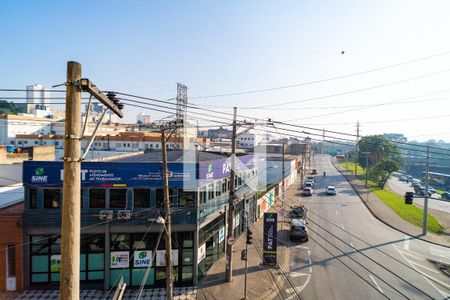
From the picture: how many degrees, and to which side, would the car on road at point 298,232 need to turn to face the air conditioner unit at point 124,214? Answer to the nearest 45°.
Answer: approximately 45° to its right

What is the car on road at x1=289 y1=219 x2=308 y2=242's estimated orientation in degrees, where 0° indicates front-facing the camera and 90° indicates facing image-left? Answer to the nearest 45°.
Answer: approximately 0°

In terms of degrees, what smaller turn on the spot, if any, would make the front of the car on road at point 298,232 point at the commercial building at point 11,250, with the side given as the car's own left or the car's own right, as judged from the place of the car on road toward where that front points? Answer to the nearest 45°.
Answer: approximately 45° to the car's own right

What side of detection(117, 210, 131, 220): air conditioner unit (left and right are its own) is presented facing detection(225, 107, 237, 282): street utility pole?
left

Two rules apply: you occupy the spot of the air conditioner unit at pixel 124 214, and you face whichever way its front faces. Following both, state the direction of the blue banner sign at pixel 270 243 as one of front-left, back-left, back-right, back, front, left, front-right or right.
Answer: left

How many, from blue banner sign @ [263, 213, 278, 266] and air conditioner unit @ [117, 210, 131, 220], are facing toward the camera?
2

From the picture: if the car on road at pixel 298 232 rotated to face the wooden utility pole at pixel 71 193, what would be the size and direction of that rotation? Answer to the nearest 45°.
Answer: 0° — it already faces it

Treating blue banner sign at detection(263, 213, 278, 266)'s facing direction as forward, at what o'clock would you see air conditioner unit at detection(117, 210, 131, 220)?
The air conditioner unit is roughly at 2 o'clock from the blue banner sign.

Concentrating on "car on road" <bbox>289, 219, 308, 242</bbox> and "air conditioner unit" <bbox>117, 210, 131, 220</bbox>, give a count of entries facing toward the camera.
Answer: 2

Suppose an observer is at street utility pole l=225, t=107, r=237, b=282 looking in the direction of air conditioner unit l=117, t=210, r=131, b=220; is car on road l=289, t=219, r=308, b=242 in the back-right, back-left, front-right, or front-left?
back-right

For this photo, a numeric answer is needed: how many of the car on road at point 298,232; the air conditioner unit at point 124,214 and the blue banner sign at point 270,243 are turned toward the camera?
3
